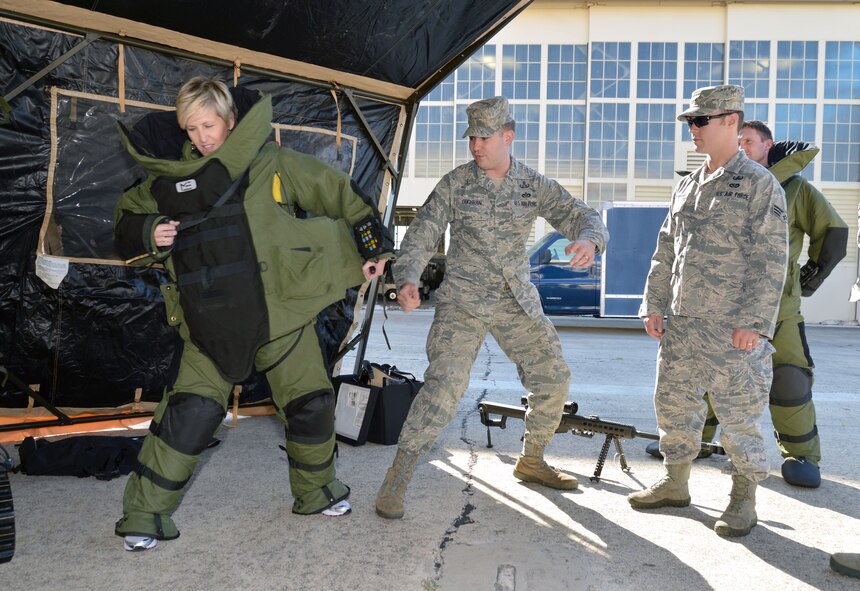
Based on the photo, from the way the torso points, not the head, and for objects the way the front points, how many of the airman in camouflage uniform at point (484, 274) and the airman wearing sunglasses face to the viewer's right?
0

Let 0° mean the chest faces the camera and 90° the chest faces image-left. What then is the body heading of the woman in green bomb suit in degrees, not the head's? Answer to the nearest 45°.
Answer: approximately 45°

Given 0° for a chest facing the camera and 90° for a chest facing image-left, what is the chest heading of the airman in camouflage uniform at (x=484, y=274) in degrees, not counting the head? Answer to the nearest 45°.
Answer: approximately 0°

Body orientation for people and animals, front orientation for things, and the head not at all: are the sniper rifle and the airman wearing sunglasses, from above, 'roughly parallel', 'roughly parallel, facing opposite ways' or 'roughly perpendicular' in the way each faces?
roughly perpendicular

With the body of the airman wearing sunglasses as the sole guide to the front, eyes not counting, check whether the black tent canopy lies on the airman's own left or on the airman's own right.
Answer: on the airman's own right

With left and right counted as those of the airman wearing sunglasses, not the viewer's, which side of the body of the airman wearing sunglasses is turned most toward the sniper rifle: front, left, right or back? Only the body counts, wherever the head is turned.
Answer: right

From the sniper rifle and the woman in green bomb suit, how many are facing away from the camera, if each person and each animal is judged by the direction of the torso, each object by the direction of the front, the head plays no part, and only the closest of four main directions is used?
0

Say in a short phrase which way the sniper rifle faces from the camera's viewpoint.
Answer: facing the viewer and to the right of the viewer

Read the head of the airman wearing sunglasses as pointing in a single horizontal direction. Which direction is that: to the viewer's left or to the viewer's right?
to the viewer's left

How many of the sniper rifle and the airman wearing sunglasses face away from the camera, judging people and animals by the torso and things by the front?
0

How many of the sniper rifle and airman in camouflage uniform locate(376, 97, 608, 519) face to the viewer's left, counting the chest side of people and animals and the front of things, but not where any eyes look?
0

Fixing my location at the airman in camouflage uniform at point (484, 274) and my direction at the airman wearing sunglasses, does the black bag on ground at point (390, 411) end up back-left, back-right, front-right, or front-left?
back-left
